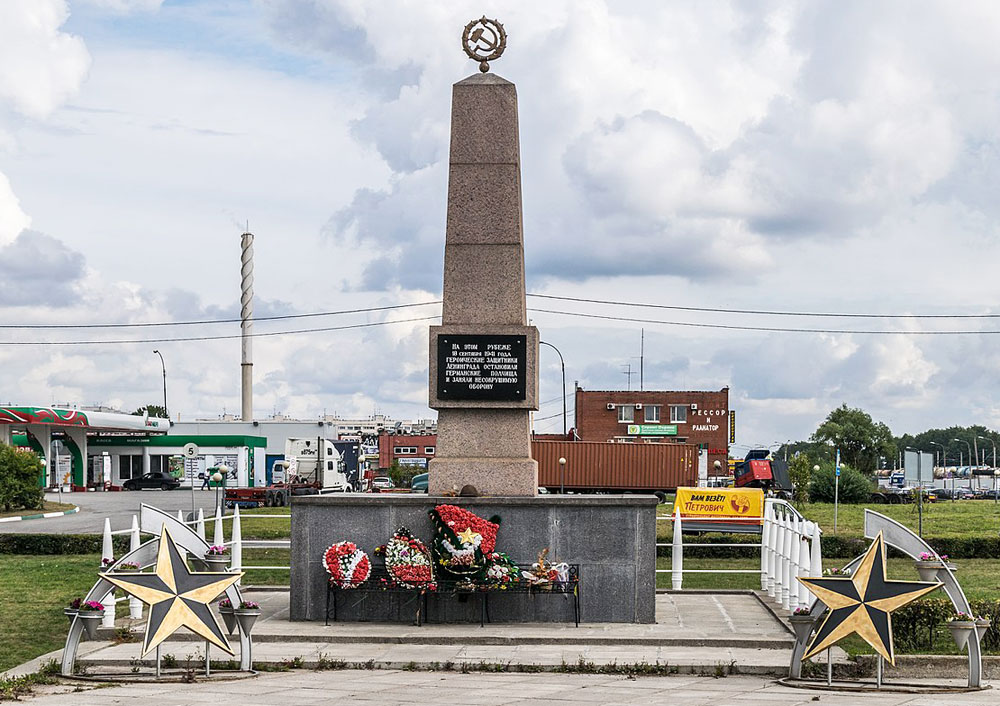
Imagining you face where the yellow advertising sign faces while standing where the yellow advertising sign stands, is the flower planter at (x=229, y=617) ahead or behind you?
ahead

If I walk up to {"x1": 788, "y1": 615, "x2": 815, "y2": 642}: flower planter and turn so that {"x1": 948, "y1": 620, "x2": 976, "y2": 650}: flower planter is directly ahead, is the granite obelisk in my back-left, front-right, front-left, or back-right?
back-left

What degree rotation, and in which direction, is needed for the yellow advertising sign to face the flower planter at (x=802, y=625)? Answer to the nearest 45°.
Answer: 0° — it already faces it

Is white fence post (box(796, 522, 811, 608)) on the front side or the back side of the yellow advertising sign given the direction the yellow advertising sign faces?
on the front side

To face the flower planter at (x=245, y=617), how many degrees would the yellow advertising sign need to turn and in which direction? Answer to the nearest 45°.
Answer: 0° — it already faces it

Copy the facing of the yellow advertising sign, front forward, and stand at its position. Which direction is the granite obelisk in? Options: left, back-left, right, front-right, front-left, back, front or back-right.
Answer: front

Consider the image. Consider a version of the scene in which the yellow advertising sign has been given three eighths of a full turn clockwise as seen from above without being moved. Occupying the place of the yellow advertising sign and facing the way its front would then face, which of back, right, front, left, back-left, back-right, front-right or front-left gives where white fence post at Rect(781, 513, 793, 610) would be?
back-left

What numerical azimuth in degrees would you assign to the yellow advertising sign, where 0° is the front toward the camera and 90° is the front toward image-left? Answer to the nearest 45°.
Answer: approximately 0°

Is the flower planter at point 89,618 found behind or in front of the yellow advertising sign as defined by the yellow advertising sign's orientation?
in front

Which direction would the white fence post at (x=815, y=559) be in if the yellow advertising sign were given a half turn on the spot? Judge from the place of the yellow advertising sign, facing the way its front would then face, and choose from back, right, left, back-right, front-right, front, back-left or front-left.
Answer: back

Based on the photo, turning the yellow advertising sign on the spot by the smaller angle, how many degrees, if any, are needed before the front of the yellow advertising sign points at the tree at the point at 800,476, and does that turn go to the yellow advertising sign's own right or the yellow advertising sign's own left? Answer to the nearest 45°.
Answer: approximately 180°
